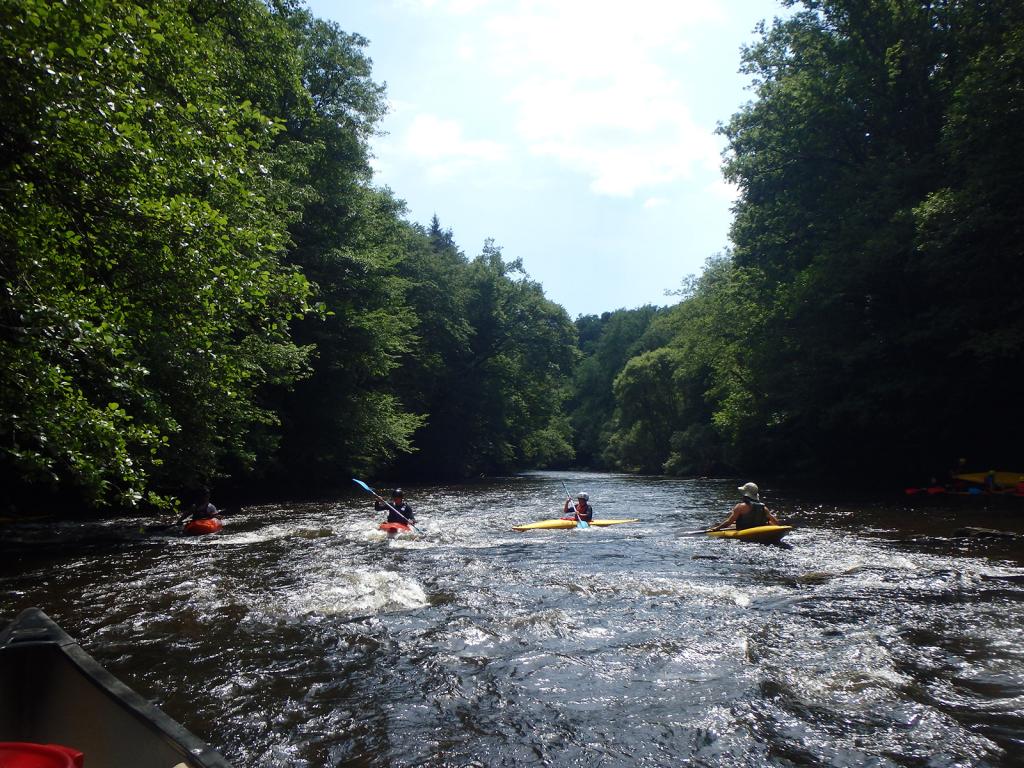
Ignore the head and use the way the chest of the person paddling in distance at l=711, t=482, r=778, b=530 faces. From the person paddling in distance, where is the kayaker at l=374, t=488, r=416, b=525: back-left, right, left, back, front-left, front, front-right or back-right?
front-left

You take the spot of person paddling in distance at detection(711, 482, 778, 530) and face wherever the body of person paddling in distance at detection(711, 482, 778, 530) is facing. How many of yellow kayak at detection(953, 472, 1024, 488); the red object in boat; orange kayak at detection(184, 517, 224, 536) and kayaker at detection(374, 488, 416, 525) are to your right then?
1

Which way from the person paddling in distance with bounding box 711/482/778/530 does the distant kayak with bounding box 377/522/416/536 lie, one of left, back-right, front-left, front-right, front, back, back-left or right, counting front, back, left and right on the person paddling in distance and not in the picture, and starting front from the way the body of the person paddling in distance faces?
front-left

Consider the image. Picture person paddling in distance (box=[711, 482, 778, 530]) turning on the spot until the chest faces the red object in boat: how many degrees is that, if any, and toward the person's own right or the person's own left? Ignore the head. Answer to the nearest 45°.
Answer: approximately 135° to the person's own left

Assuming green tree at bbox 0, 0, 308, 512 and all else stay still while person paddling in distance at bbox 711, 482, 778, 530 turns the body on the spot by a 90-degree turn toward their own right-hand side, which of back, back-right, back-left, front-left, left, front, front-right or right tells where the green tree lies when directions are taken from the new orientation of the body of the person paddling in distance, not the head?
back

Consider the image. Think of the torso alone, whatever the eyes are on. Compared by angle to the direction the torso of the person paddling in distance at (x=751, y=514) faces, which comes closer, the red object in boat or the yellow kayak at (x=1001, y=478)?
the yellow kayak

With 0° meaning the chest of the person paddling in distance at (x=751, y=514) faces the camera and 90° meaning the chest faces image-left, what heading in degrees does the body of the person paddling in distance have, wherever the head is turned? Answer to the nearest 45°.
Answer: approximately 135°

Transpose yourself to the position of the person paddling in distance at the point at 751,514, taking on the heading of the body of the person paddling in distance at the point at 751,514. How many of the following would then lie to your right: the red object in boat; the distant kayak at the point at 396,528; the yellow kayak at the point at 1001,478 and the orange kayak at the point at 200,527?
1

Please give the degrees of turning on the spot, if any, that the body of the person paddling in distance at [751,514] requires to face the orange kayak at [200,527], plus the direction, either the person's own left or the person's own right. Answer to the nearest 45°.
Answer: approximately 45° to the person's own left
